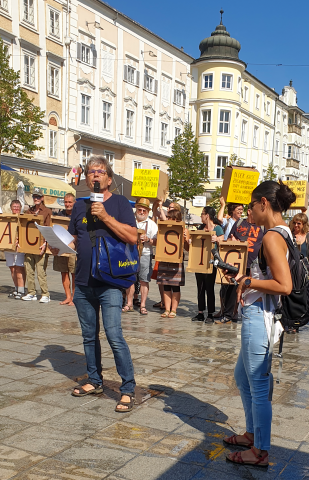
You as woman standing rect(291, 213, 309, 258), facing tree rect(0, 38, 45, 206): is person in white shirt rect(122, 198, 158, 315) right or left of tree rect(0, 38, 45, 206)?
left

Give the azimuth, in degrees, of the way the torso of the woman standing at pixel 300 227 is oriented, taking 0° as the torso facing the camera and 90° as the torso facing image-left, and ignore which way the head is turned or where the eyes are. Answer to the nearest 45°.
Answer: approximately 45°

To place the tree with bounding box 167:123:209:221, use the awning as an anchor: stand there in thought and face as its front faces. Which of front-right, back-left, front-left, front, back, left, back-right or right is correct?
left

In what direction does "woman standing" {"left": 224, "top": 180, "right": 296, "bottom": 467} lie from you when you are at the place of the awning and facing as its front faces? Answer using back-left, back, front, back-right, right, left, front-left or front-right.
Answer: front-right

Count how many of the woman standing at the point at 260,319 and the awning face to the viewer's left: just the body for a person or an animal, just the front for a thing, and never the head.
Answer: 1

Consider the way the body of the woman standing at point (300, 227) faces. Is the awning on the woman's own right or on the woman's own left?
on the woman's own right

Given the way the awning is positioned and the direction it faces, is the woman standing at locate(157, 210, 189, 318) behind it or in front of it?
in front

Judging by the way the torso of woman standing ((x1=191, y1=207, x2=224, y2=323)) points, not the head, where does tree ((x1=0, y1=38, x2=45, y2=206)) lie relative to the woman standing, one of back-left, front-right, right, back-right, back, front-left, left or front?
right

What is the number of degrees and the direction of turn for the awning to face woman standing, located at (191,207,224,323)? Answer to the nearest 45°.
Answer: approximately 45° to its right

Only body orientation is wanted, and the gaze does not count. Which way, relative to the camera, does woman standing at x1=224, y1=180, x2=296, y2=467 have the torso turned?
to the viewer's left

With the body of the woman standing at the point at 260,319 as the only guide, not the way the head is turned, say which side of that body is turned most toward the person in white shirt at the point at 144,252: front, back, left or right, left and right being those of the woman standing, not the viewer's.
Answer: right

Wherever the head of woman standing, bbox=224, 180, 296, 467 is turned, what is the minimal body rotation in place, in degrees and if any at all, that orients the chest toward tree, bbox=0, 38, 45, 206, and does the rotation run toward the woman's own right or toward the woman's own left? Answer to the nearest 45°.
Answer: approximately 45° to the woman's own right

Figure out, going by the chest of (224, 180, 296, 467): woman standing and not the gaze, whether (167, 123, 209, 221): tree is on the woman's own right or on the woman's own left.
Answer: on the woman's own right

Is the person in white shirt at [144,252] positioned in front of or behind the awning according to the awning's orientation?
in front

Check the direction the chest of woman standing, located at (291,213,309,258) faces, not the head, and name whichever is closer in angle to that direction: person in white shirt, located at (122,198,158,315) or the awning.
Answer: the person in white shirt

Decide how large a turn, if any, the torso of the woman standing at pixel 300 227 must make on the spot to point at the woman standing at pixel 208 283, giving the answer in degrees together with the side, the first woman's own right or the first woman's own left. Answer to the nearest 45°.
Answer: approximately 45° to the first woman's own right

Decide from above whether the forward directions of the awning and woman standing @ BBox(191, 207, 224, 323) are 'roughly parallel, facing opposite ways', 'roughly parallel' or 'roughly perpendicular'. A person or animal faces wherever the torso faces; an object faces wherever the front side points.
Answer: roughly perpendicular
